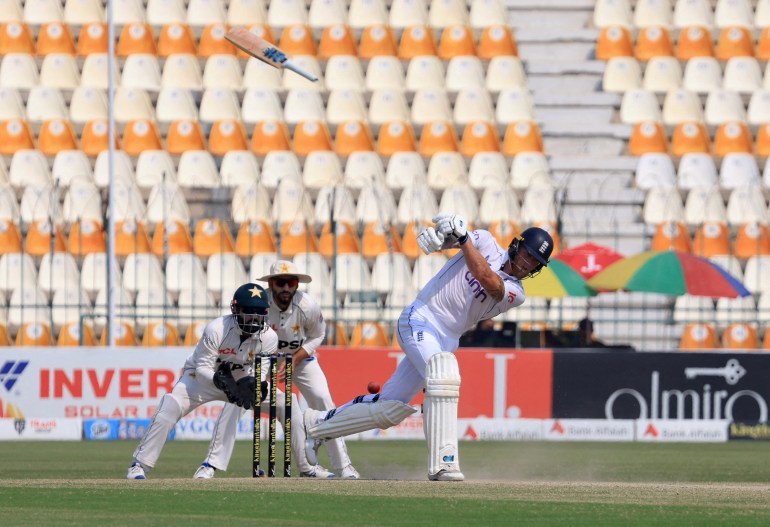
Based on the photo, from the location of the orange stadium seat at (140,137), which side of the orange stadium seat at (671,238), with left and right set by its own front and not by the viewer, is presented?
right

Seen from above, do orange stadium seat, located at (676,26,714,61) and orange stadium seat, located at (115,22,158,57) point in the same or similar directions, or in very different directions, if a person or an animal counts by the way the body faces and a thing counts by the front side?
same or similar directions

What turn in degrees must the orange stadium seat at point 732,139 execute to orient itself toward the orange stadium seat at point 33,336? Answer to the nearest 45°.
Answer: approximately 45° to its right

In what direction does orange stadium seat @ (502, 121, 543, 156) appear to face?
toward the camera

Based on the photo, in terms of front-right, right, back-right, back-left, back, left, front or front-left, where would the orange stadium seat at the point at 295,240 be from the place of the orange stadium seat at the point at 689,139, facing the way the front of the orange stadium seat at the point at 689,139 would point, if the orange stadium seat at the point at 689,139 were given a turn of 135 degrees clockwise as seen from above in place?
left

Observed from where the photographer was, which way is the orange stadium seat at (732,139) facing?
facing the viewer

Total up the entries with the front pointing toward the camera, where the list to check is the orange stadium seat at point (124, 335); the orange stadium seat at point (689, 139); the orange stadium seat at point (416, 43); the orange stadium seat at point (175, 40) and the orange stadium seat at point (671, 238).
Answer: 5

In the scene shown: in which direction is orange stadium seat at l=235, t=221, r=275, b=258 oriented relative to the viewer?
toward the camera

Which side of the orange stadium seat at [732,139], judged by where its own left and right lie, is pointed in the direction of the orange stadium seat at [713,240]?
front

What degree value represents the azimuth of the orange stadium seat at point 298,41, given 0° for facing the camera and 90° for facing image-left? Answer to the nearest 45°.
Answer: approximately 0°

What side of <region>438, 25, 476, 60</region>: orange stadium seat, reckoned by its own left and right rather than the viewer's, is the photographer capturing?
front

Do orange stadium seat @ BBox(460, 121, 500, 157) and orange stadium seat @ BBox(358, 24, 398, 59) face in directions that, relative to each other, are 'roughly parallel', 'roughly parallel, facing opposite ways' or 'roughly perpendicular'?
roughly parallel

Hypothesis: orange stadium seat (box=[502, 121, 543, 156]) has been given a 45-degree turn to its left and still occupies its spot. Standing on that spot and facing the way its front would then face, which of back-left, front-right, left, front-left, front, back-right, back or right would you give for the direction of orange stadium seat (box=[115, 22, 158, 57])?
back-right
